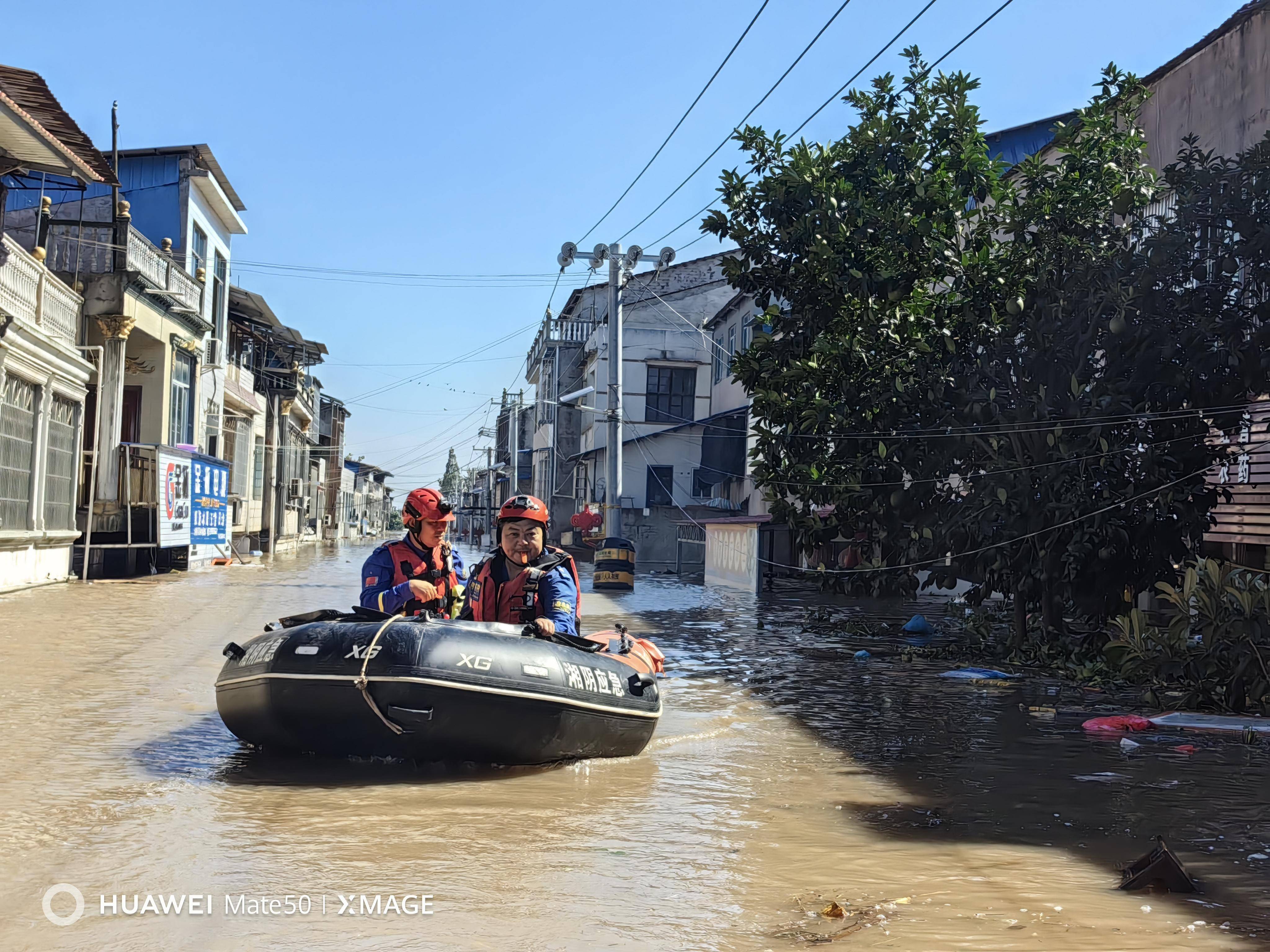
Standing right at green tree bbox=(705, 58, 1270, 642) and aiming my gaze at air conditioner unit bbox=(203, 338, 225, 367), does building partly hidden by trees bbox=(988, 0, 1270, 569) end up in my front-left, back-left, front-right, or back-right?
back-right

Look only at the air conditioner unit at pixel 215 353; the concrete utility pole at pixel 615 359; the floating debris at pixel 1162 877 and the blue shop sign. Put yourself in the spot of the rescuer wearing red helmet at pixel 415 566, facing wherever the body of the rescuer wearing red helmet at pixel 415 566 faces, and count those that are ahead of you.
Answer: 1

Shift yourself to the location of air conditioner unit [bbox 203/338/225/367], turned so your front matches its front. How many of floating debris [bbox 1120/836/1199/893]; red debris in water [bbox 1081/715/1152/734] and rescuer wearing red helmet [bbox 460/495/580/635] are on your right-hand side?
3

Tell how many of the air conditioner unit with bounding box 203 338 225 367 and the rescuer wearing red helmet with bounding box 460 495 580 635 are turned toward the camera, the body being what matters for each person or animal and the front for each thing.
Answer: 1

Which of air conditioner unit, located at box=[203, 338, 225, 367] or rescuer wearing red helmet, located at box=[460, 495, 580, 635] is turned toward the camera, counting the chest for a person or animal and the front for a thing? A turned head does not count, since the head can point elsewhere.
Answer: the rescuer wearing red helmet

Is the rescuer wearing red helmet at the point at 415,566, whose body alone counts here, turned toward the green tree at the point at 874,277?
no

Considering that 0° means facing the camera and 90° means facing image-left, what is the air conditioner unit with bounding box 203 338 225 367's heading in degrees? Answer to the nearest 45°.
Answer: approximately 270°

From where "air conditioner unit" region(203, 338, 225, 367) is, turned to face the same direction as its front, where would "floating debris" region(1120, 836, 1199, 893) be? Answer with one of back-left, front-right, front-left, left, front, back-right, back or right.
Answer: right

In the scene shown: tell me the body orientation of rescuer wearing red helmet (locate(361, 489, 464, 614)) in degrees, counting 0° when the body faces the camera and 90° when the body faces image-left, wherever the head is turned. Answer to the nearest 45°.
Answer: approximately 315°

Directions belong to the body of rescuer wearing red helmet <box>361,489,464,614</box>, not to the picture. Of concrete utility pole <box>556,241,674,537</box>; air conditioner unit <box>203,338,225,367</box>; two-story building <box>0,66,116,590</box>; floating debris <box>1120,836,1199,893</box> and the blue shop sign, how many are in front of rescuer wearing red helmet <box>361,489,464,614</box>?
1

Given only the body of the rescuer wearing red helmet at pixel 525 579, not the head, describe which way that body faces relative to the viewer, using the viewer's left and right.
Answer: facing the viewer

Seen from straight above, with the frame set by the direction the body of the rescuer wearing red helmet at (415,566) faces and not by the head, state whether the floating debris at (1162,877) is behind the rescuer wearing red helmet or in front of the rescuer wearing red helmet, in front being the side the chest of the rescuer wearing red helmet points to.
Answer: in front
